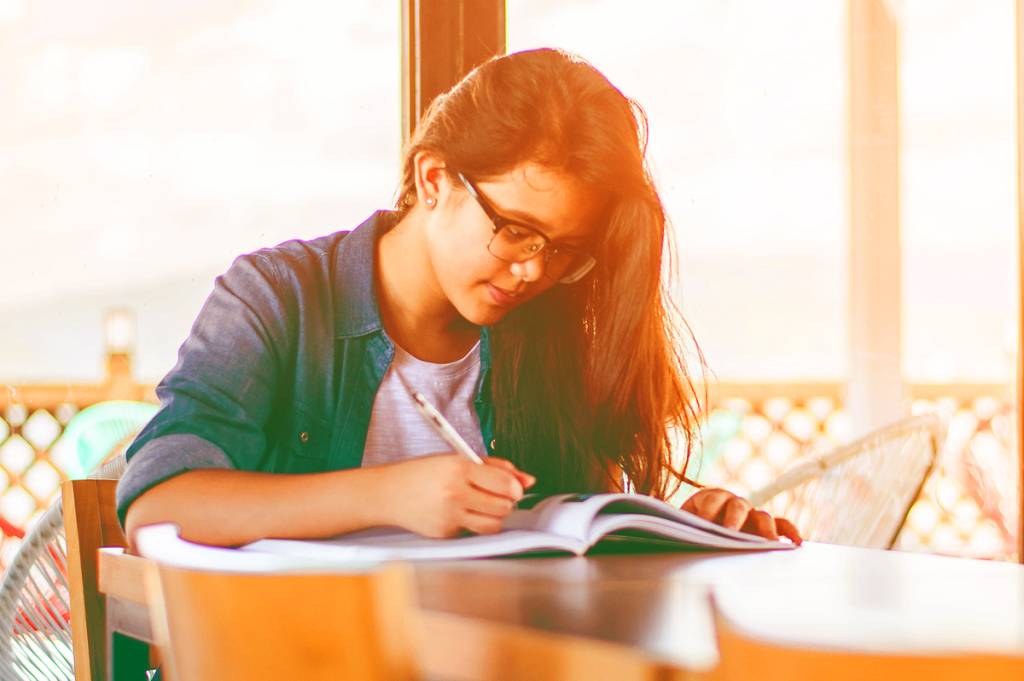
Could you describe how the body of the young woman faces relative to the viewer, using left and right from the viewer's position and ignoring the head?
facing the viewer and to the right of the viewer

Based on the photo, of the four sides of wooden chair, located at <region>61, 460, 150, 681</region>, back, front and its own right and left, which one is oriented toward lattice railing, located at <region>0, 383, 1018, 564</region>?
left

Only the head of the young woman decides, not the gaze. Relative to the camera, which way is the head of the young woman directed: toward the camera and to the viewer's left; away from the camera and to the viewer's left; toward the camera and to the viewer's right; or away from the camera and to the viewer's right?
toward the camera and to the viewer's right

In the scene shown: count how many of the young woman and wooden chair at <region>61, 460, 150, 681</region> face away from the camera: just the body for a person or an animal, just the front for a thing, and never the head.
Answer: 0

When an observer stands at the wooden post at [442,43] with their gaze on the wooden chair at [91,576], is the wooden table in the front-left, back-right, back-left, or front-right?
front-left

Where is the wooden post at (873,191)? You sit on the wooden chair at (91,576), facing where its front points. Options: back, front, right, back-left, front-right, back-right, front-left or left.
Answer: left

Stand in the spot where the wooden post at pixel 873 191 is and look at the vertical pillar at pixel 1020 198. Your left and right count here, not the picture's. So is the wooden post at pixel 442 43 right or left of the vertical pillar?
right

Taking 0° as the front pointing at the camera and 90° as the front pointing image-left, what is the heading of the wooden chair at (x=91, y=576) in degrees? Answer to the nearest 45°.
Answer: approximately 315°

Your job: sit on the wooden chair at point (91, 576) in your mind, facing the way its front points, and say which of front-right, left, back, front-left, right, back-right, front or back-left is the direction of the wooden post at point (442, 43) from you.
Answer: left

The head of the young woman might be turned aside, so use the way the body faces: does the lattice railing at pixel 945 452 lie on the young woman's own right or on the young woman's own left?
on the young woman's own left
